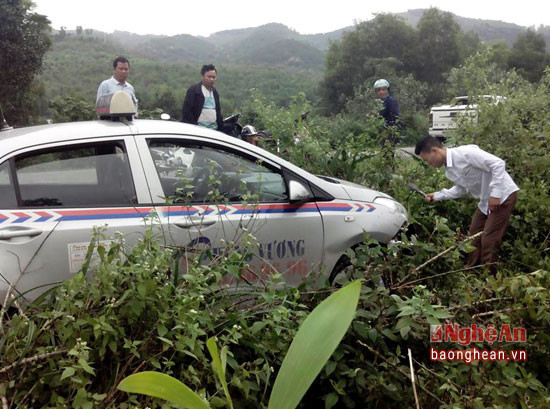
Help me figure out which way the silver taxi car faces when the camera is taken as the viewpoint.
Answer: facing to the right of the viewer

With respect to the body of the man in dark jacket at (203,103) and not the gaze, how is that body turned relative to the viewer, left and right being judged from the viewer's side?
facing the viewer and to the right of the viewer

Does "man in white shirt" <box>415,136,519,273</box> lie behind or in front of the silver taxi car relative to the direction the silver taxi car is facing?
in front

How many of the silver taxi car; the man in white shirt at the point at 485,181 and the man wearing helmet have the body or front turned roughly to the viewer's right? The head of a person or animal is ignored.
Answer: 1

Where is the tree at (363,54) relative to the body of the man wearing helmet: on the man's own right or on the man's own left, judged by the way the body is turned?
on the man's own right

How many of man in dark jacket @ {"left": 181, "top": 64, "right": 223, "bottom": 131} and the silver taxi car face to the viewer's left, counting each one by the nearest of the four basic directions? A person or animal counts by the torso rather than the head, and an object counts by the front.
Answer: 0

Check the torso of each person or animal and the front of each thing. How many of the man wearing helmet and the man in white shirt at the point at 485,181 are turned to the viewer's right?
0

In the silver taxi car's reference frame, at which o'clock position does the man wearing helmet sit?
The man wearing helmet is roughly at 10 o'clock from the silver taxi car.

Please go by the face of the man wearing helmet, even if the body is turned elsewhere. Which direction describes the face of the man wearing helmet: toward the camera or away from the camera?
toward the camera

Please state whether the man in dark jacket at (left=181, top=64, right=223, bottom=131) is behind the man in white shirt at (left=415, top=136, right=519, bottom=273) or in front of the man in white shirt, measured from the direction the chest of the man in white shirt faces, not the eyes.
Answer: in front

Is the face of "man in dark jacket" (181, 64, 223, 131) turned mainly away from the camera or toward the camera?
toward the camera

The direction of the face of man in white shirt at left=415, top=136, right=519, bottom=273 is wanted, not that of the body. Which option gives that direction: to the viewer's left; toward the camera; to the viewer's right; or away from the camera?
to the viewer's left

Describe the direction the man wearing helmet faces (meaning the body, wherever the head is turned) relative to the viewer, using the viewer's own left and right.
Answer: facing the viewer and to the left of the viewer

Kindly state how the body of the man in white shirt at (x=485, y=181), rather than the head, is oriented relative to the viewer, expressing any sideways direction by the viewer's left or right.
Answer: facing to the left of the viewer
